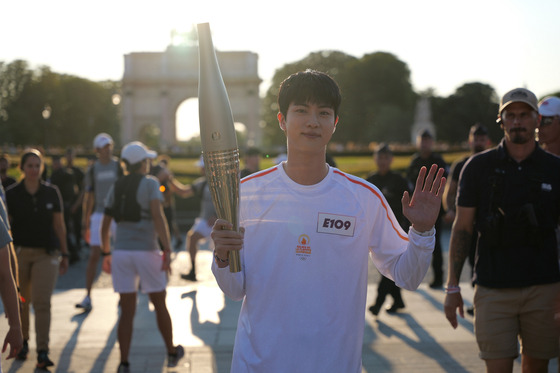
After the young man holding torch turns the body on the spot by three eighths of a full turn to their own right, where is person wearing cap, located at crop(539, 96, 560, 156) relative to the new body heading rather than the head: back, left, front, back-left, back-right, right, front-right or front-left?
right

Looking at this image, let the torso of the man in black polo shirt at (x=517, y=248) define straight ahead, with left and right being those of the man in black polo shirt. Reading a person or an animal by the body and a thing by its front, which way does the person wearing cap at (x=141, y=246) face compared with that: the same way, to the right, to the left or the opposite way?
the opposite way

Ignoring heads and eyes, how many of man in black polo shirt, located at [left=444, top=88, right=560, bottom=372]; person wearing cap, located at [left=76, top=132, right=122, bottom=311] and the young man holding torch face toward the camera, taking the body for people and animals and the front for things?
3

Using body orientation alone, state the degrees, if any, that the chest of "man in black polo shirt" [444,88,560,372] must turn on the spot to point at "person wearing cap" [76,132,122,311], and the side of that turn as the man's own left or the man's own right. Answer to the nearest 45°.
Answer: approximately 135° to the man's own right

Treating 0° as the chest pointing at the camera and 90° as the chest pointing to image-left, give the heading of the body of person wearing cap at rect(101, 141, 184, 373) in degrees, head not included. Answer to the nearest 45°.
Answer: approximately 225°

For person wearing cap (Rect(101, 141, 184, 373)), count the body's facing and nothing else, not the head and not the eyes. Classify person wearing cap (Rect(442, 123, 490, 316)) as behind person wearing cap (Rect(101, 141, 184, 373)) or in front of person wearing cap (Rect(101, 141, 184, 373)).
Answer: in front

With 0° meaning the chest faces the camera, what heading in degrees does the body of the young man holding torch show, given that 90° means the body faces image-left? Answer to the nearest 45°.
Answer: approximately 0°

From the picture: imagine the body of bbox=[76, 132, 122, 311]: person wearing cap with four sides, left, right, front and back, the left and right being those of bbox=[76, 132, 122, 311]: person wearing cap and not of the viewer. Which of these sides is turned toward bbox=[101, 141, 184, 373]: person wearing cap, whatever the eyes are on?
front

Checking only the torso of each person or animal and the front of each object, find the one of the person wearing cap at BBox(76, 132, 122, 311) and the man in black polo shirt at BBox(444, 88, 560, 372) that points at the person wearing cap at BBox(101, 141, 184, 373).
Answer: the person wearing cap at BBox(76, 132, 122, 311)

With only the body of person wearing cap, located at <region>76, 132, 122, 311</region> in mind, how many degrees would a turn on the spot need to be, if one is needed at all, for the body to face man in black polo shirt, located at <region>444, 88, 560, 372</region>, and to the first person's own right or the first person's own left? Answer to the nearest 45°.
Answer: approximately 45° to the first person's own left

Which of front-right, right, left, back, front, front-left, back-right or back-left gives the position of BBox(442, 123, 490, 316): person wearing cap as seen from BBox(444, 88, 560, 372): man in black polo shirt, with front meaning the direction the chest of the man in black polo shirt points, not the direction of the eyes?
back
